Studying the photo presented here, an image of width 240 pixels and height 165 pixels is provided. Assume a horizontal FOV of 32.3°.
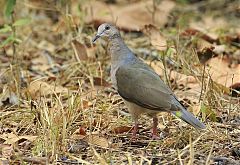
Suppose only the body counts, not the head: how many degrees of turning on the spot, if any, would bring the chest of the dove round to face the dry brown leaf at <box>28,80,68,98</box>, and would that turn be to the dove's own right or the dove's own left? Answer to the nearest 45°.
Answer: approximately 45° to the dove's own right

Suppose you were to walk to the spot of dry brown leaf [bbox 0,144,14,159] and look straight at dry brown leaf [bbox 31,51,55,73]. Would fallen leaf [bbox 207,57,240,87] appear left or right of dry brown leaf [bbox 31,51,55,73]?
right

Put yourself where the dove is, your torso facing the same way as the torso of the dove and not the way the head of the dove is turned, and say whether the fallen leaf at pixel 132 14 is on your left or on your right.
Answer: on your right

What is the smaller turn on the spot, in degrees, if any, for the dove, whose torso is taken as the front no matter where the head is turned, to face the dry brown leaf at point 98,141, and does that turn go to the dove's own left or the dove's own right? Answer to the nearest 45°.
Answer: approximately 45° to the dove's own left

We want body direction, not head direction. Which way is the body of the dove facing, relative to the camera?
to the viewer's left

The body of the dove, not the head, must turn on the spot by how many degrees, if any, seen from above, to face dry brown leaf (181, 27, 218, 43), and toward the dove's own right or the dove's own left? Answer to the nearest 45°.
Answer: approximately 90° to the dove's own right

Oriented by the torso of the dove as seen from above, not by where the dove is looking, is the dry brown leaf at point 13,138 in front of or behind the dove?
in front

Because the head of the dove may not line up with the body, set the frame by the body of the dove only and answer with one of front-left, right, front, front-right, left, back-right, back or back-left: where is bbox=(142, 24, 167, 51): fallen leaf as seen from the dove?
right

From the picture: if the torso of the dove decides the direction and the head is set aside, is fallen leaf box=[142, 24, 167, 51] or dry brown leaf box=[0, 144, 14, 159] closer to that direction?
the dry brown leaf
